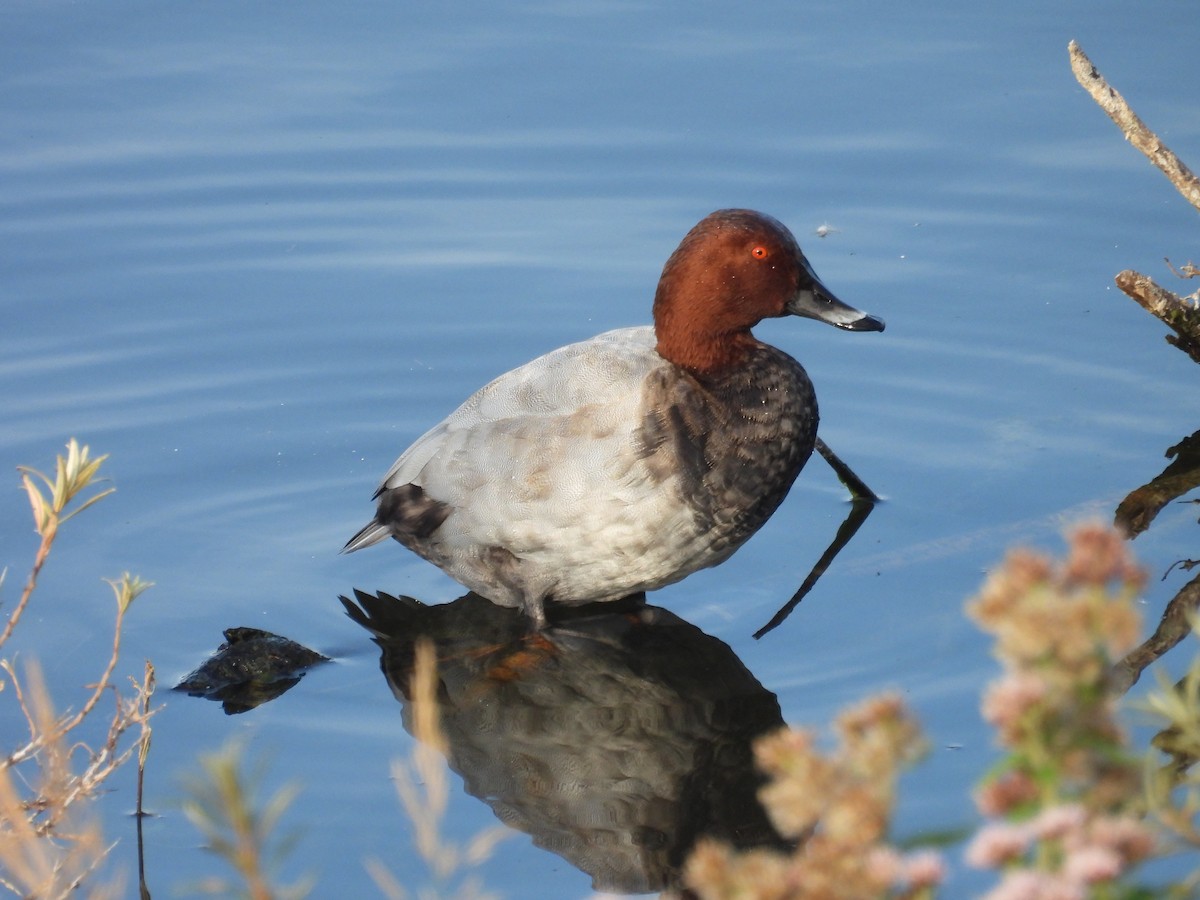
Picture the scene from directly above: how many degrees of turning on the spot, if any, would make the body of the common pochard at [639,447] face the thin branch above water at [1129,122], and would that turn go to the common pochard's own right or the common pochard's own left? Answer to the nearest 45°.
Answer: approximately 45° to the common pochard's own left

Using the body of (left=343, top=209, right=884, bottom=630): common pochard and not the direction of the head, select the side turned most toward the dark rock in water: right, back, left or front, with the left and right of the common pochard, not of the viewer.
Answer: back

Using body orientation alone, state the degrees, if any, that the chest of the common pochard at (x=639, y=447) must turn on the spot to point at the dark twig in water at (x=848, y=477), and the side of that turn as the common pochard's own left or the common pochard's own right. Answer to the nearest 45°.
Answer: approximately 45° to the common pochard's own left

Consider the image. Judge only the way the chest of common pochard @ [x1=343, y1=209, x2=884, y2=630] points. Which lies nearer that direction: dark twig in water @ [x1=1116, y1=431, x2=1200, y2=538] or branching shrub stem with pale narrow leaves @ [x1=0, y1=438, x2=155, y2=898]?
the dark twig in water

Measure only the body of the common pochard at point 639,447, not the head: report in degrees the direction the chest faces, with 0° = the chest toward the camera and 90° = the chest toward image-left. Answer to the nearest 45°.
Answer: approximately 270°
